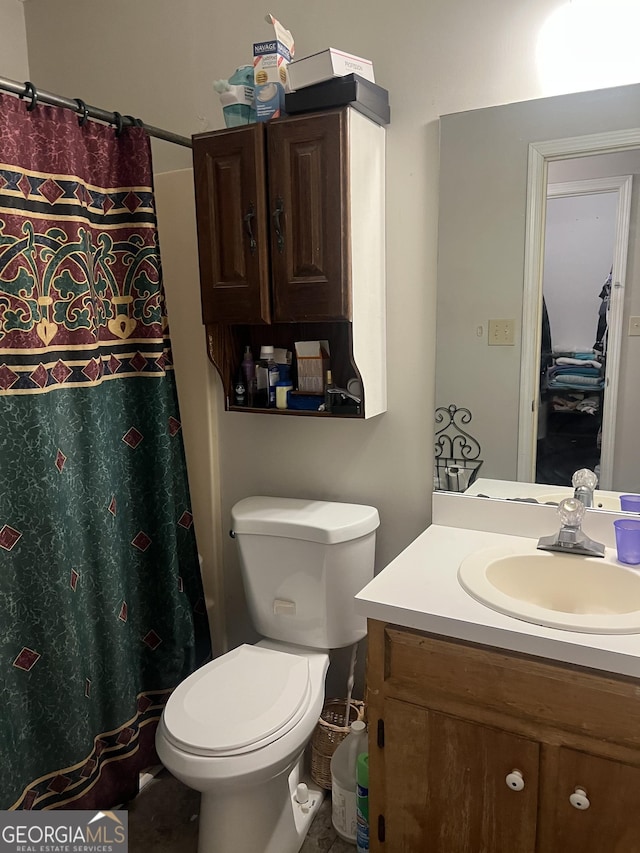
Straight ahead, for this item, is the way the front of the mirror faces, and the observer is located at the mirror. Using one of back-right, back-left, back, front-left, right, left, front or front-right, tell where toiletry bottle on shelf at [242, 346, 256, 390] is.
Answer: front-right

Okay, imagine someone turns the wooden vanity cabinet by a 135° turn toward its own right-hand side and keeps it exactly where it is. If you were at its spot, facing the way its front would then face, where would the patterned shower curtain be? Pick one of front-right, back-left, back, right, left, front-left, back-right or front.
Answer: left

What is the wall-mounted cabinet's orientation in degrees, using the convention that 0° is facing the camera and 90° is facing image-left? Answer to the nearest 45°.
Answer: approximately 45°

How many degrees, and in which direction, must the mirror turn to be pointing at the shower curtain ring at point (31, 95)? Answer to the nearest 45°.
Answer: approximately 45° to its right

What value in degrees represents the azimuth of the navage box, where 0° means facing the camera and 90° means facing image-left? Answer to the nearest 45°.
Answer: approximately 45°

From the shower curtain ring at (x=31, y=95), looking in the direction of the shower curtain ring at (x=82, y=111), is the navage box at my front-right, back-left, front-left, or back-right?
front-right

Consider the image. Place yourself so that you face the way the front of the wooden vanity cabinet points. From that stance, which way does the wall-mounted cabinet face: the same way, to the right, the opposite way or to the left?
the same way

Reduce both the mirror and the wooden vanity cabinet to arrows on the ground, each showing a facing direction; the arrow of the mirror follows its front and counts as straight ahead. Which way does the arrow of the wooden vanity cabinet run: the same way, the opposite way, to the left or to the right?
the same way

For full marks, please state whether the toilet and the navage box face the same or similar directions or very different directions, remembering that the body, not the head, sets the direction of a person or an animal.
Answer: same or similar directions

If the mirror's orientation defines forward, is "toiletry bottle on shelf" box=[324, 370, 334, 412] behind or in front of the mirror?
in front

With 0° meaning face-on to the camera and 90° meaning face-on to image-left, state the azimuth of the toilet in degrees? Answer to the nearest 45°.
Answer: approximately 45°

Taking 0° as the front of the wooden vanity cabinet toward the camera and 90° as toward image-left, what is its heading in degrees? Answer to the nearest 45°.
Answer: approximately 45°

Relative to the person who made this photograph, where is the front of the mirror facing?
facing the viewer and to the left of the viewer
